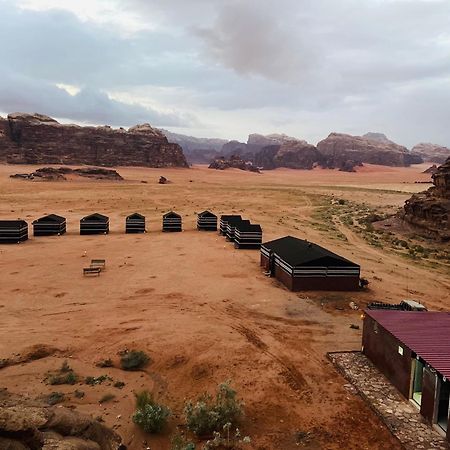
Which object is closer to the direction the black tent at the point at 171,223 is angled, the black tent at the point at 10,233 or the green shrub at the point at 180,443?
the green shrub

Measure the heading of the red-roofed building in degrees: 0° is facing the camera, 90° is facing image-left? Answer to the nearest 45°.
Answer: approximately 45°

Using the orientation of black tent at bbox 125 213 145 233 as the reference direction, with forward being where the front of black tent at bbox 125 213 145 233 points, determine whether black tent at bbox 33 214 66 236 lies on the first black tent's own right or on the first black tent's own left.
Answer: on the first black tent's own right

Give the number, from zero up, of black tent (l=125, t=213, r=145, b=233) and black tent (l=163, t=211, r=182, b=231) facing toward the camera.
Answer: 2

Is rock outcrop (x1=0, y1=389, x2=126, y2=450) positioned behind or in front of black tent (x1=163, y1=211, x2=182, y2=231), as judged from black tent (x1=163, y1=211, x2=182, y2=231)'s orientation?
in front

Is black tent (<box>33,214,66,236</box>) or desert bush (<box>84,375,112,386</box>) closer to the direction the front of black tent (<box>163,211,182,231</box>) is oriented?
the desert bush

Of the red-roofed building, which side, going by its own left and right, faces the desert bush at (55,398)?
front

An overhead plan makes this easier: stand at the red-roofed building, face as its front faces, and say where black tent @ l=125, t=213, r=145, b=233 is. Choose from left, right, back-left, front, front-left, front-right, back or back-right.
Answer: right

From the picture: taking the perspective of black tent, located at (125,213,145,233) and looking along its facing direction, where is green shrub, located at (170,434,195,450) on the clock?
The green shrub is roughly at 12 o'clock from the black tent.

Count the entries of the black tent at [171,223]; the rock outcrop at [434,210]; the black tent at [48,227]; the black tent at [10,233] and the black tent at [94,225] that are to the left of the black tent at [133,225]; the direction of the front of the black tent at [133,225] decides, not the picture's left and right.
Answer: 2

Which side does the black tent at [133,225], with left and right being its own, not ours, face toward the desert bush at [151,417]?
front

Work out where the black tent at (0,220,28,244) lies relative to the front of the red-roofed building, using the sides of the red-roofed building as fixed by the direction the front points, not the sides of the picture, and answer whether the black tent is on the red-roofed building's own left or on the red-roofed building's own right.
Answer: on the red-roofed building's own right

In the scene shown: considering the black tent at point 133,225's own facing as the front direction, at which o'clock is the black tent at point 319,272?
the black tent at point 319,272 is roughly at 11 o'clock from the black tent at point 133,225.

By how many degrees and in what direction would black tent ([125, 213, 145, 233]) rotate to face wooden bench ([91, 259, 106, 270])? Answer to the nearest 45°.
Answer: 0° — it already faces it

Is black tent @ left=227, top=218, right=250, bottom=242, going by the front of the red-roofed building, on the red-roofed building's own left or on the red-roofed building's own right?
on the red-roofed building's own right
